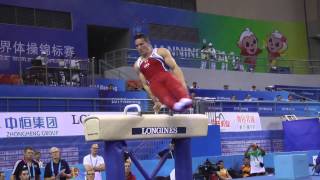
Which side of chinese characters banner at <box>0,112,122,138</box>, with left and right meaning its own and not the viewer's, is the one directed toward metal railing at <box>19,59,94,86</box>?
back

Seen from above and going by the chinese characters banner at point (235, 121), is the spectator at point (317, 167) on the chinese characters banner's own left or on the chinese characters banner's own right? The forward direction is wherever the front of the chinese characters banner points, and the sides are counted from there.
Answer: on the chinese characters banner's own left

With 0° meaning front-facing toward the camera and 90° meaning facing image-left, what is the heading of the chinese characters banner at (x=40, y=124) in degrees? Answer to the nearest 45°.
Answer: approximately 0°

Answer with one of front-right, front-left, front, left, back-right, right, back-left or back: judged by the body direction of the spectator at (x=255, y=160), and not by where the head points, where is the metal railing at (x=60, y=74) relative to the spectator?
right

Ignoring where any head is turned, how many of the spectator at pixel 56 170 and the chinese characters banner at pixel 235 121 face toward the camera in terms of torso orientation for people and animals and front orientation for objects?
2

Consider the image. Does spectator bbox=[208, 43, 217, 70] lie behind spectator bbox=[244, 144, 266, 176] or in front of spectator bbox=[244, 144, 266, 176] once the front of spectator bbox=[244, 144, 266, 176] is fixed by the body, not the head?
behind

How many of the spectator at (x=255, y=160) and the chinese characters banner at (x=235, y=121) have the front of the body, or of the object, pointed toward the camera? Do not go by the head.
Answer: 2

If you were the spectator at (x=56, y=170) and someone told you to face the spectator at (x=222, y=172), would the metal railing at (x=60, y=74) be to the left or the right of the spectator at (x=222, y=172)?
left

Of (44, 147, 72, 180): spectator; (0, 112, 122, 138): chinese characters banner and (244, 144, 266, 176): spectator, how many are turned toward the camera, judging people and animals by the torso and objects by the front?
3

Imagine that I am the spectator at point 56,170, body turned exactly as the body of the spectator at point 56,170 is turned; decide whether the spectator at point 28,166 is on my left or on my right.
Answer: on my right
